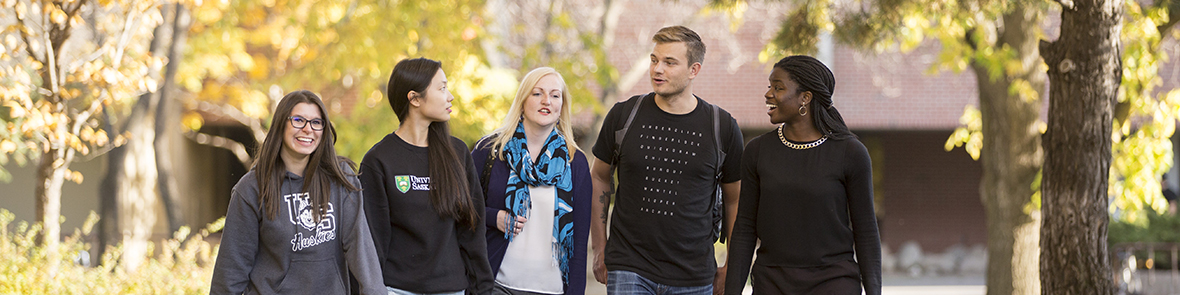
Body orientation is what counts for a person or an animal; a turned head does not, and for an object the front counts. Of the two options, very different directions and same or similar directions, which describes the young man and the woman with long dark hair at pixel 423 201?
same or similar directions

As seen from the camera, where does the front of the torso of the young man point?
toward the camera

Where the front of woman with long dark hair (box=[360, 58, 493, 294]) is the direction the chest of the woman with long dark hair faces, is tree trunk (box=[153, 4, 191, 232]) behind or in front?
behind

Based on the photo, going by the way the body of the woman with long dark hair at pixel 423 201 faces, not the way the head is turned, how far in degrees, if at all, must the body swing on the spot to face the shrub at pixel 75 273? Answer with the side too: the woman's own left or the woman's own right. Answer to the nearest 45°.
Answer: approximately 135° to the woman's own right

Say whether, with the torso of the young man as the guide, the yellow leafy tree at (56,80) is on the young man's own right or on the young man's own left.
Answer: on the young man's own right

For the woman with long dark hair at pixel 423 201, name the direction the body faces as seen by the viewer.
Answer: toward the camera

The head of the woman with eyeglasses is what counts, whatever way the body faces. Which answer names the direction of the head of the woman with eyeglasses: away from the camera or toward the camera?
toward the camera

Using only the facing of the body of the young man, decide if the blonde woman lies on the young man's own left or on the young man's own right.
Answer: on the young man's own right

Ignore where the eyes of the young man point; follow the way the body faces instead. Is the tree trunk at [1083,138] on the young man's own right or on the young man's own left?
on the young man's own left

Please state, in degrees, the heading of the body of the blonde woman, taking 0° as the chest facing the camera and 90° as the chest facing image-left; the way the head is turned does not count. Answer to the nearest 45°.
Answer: approximately 0°

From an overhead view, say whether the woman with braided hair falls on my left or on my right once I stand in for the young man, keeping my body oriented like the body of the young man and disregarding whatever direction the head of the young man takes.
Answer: on my left

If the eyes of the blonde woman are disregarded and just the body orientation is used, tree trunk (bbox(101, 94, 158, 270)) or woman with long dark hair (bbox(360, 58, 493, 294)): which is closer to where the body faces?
the woman with long dark hair
